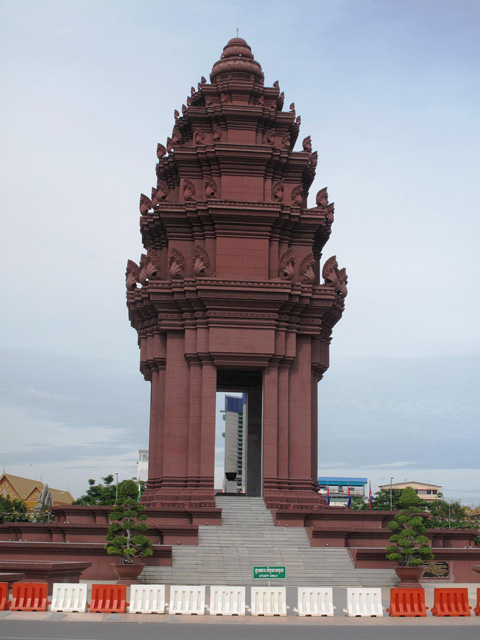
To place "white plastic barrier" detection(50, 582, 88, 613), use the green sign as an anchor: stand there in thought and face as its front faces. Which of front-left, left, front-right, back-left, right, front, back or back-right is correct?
right

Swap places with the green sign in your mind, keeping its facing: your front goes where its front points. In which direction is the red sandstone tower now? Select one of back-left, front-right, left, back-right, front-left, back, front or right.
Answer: back

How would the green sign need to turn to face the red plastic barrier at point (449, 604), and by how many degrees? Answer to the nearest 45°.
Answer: approximately 90° to its left

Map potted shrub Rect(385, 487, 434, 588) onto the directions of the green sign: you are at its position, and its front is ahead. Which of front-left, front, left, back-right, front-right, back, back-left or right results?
back-left

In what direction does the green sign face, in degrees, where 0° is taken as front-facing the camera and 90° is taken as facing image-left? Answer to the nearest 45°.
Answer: approximately 0°

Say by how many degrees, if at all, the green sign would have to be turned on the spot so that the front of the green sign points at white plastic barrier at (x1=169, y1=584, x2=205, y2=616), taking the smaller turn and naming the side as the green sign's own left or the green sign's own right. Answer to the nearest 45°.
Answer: approximately 90° to the green sign's own right

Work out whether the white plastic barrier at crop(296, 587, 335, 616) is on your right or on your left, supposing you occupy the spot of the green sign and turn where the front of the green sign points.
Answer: on your left

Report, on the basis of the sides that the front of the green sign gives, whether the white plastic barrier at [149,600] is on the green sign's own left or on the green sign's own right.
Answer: on the green sign's own right

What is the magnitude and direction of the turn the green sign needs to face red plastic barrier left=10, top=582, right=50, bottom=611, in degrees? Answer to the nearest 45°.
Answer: approximately 90° to its right

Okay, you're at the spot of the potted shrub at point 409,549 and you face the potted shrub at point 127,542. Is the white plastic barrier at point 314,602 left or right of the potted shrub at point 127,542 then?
left
